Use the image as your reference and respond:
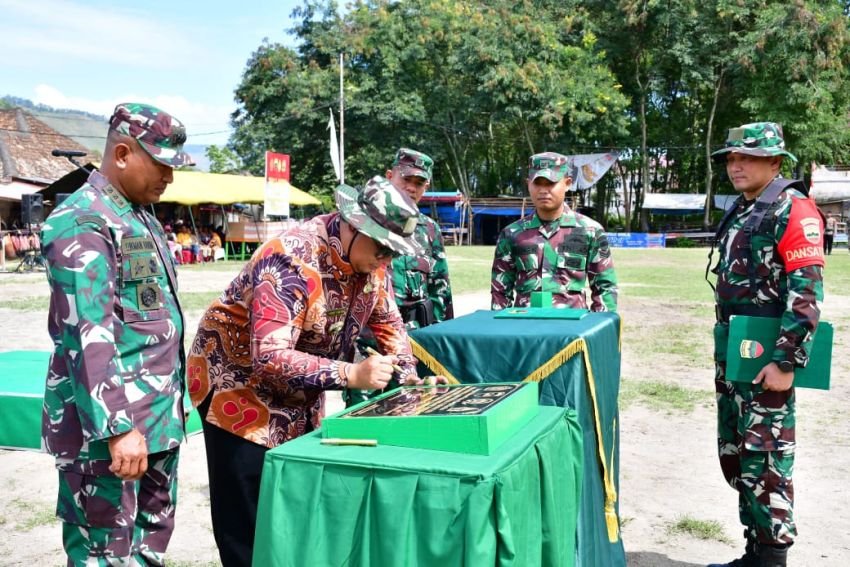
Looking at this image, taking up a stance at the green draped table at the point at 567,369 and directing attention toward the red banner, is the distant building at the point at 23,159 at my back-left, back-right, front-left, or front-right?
front-left

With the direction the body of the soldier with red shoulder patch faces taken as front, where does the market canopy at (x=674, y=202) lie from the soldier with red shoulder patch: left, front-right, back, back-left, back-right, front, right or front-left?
back-right

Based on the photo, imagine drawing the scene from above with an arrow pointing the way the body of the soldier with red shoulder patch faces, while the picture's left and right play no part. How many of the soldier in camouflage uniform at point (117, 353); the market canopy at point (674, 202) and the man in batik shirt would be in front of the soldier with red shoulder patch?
2

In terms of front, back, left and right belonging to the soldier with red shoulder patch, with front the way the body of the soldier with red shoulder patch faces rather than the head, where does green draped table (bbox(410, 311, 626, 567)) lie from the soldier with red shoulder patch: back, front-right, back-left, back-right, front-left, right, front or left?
front

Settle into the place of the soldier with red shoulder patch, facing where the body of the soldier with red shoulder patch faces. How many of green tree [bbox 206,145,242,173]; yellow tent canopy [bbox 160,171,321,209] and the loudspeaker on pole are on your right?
3

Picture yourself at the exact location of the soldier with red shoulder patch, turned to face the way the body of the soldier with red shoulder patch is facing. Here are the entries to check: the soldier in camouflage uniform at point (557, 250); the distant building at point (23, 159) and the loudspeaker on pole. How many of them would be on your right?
3

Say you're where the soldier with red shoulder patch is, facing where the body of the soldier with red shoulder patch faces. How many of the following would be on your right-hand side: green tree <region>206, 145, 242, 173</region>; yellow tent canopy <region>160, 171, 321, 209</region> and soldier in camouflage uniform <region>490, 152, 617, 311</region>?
3

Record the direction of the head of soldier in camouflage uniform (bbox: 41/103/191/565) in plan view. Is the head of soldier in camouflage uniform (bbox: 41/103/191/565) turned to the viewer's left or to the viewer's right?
to the viewer's right

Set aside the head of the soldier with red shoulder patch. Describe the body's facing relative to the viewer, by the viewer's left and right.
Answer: facing the viewer and to the left of the viewer

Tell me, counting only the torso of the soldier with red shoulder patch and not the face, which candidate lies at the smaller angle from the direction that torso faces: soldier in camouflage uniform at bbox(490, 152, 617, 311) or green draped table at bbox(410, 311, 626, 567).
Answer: the green draped table

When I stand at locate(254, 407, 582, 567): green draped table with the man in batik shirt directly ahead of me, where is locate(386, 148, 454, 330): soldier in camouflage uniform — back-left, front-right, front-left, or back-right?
front-right

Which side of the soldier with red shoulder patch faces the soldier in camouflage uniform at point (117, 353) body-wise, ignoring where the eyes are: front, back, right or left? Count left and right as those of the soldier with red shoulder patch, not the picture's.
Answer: front

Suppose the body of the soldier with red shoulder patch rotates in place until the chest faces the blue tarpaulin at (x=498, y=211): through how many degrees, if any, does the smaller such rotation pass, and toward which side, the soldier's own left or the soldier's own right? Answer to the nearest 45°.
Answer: approximately 135° to the soldier's own right

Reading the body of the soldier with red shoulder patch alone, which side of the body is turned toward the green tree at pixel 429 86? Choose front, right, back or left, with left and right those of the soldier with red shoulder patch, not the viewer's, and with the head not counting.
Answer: right

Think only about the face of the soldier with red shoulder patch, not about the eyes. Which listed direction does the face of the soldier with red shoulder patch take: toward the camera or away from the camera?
toward the camera

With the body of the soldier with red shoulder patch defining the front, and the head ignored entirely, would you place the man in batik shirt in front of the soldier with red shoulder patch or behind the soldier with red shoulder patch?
in front
